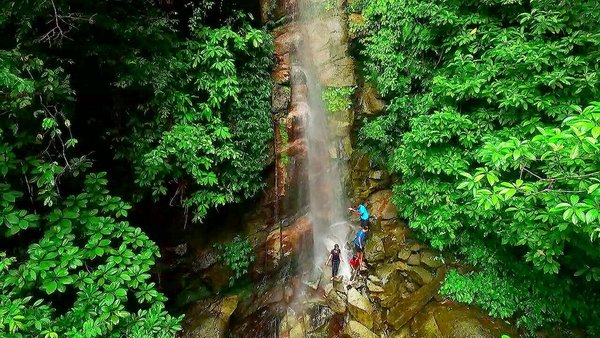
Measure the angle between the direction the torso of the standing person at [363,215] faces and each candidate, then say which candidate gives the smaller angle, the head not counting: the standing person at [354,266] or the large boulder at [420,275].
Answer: the standing person

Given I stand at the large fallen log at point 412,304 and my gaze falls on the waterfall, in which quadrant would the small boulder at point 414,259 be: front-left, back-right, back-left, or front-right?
front-right

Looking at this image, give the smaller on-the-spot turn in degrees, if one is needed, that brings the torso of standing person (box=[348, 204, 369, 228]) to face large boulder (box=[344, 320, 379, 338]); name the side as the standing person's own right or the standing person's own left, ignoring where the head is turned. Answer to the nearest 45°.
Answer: approximately 90° to the standing person's own left

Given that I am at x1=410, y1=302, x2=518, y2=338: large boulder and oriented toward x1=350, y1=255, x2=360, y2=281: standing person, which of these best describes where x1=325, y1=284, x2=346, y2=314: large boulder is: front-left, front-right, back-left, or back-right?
front-left

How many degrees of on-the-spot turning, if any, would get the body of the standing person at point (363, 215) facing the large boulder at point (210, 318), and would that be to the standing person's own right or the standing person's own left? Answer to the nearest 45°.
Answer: approximately 45° to the standing person's own left

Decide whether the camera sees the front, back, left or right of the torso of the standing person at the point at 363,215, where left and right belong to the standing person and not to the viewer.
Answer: left

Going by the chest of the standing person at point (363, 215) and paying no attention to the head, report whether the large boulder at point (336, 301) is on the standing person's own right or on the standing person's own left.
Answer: on the standing person's own left

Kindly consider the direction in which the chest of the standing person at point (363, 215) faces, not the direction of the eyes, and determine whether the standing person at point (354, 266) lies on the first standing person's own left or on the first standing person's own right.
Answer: on the first standing person's own left

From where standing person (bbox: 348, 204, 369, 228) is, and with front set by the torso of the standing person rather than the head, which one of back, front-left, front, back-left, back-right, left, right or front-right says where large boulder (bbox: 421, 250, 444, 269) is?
back-left

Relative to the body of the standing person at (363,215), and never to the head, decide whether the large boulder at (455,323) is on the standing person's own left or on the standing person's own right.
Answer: on the standing person's own left
